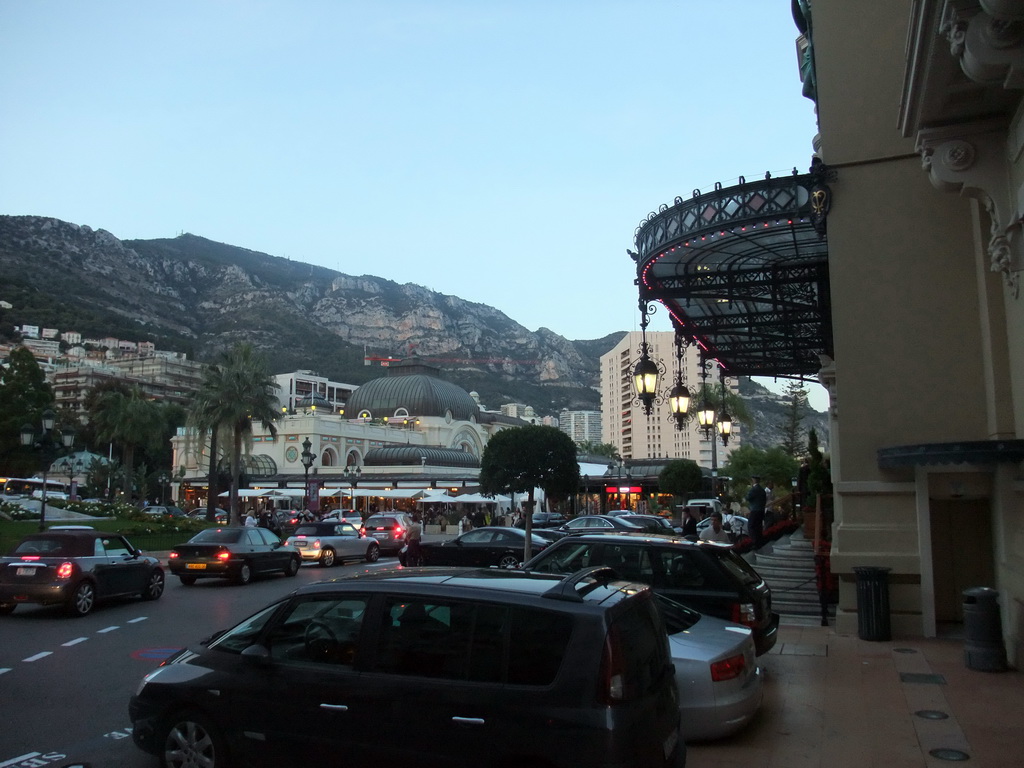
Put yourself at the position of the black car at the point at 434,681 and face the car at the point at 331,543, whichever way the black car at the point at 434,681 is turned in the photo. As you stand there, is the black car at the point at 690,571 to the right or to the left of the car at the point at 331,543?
right

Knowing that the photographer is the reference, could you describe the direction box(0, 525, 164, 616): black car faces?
facing away from the viewer and to the right of the viewer

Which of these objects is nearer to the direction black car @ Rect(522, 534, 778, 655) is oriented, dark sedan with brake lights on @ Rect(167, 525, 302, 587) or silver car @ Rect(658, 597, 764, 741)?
the dark sedan with brake lights on

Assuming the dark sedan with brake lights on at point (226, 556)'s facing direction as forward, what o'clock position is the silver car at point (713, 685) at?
The silver car is roughly at 4 o'clock from the dark sedan with brake lights on.

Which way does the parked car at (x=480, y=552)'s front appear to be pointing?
to the viewer's left

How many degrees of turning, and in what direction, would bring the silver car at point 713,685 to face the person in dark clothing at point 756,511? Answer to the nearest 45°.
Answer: approximately 45° to its right

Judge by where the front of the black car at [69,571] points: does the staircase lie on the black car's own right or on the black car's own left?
on the black car's own right

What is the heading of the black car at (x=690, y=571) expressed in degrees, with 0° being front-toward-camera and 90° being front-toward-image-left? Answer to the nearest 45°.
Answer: approximately 135°

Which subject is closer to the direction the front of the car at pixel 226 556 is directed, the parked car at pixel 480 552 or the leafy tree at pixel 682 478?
the leafy tree

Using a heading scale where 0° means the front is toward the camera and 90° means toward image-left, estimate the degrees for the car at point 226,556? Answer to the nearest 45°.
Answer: approximately 225°

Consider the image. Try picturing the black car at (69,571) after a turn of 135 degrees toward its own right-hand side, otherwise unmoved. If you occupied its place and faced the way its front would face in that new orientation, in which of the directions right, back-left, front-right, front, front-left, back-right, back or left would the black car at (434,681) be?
front

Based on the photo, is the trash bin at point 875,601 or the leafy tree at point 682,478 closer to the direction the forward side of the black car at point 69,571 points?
the leafy tree

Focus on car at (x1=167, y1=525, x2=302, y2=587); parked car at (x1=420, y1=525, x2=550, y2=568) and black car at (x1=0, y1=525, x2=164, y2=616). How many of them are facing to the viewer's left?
1
